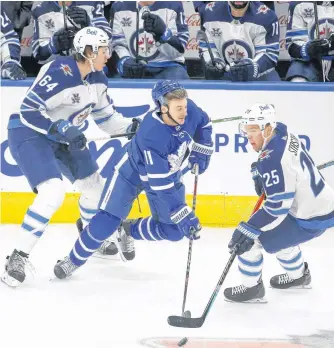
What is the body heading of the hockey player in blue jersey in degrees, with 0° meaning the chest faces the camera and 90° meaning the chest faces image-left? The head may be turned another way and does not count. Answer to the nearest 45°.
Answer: approximately 315°

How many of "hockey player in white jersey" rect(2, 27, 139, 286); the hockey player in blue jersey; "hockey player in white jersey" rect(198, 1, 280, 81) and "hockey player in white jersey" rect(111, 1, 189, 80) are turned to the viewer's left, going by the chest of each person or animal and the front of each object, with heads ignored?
0

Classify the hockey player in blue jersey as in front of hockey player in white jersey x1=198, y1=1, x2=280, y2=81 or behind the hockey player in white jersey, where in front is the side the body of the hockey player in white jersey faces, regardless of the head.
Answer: in front

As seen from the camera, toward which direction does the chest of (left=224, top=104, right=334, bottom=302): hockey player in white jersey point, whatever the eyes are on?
to the viewer's left

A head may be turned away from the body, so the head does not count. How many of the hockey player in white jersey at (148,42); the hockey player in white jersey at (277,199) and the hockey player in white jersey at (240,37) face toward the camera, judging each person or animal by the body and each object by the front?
2

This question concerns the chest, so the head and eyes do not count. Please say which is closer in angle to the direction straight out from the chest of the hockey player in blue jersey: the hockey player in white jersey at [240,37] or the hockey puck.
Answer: the hockey puck

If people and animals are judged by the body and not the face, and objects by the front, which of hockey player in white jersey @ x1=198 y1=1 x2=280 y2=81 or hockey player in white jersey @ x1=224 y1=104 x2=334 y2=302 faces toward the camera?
hockey player in white jersey @ x1=198 y1=1 x2=280 y2=81

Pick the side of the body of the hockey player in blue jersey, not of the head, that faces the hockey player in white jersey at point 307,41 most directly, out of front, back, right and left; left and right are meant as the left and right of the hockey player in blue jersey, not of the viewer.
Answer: left

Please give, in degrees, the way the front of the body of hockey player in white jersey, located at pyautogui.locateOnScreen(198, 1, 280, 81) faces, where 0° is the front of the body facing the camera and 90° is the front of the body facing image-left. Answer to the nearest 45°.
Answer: approximately 0°

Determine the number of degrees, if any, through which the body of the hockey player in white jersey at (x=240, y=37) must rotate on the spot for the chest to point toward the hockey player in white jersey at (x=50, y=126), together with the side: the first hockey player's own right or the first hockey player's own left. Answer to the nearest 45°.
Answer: approximately 45° to the first hockey player's own right

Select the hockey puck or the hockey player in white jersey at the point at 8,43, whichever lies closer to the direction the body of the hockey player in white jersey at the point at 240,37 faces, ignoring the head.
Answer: the hockey puck

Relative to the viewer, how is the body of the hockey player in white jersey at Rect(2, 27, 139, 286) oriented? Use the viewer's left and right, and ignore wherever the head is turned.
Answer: facing the viewer and to the right of the viewer

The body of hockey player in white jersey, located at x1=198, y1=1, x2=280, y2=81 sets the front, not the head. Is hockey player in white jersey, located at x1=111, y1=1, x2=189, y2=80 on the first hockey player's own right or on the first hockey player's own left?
on the first hockey player's own right

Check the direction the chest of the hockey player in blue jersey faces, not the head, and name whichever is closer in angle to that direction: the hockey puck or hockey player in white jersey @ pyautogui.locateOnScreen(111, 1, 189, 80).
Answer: the hockey puck

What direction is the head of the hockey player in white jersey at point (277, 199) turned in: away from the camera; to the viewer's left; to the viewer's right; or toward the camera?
to the viewer's left

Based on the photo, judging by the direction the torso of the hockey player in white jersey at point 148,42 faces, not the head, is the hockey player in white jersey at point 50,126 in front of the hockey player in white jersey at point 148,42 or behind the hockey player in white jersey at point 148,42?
in front

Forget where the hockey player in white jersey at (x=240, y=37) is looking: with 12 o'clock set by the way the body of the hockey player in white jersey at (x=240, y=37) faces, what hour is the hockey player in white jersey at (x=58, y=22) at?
the hockey player in white jersey at (x=58, y=22) is roughly at 3 o'clock from the hockey player in white jersey at (x=240, y=37).

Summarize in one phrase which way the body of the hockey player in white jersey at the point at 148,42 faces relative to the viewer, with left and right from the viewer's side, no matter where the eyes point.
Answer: facing the viewer
